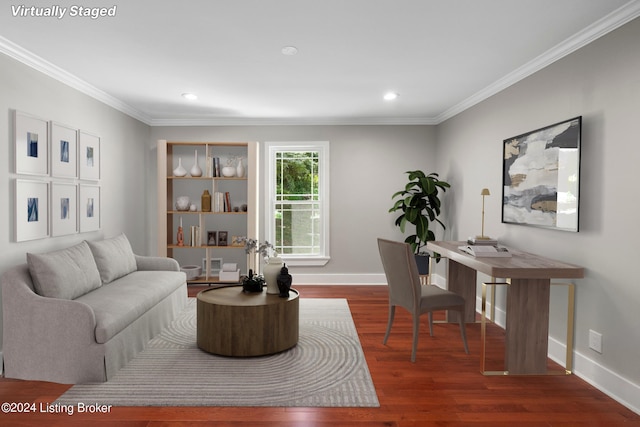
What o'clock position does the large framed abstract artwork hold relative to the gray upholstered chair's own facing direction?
The large framed abstract artwork is roughly at 1 o'clock from the gray upholstered chair.

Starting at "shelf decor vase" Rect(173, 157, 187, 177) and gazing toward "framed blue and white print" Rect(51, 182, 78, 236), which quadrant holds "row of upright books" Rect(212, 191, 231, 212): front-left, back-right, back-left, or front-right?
back-left

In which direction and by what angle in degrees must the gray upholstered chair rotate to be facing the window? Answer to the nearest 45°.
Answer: approximately 90° to its left

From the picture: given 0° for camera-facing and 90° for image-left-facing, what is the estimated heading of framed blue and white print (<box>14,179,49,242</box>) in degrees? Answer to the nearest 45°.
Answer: approximately 315°

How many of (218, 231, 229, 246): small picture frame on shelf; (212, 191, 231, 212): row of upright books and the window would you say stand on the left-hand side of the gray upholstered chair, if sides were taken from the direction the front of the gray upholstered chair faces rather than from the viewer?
3

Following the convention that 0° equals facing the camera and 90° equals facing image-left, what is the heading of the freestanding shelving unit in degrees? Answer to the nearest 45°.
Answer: approximately 0°

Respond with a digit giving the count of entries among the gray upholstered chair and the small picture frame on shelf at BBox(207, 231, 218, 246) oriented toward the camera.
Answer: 1

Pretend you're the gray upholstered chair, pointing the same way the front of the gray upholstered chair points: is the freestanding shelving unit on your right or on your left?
on your left

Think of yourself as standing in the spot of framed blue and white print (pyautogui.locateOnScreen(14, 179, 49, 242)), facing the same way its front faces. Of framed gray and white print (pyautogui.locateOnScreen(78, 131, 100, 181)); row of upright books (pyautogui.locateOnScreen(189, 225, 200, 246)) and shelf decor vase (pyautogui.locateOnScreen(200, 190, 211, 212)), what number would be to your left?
3

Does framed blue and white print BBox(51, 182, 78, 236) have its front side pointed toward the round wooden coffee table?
yes

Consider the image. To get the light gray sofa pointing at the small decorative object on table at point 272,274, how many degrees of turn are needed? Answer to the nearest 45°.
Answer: approximately 45° to its left

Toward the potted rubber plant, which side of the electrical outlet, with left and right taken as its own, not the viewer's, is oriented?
right
